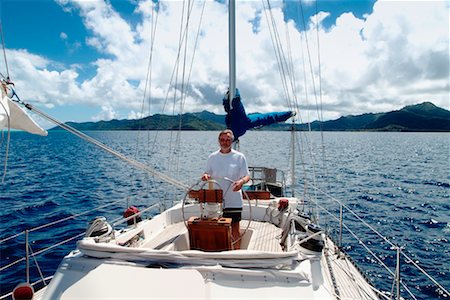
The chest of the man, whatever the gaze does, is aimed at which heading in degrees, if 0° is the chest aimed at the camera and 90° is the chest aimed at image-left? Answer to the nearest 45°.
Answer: approximately 0°

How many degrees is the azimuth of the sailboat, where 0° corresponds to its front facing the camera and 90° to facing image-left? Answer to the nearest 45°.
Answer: approximately 0°
